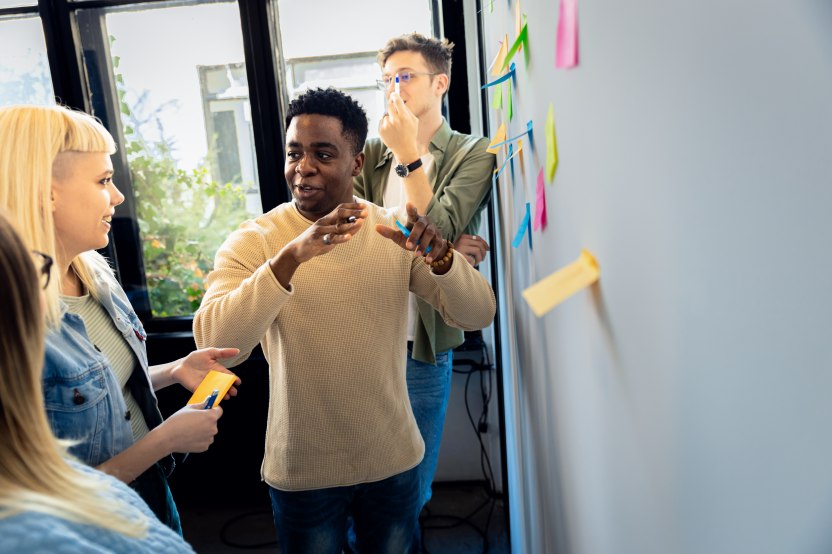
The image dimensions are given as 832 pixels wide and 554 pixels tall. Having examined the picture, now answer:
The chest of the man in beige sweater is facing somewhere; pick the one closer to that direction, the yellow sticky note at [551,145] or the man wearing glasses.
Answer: the yellow sticky note

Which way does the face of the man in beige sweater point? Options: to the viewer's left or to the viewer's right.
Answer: to the viewer's left

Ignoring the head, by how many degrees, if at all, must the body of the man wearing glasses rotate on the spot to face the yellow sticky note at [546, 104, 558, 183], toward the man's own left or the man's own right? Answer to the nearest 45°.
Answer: approximately 45° to the man's own left

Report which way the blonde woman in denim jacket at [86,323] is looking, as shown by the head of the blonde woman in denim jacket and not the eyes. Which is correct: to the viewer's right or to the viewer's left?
to the viewer's right

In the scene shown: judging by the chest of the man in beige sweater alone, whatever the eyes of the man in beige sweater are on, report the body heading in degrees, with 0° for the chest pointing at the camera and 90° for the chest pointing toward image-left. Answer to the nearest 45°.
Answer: approximately 0°

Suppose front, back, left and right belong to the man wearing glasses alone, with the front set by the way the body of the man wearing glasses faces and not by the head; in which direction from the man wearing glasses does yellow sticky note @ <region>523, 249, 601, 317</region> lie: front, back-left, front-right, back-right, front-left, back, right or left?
front-left
